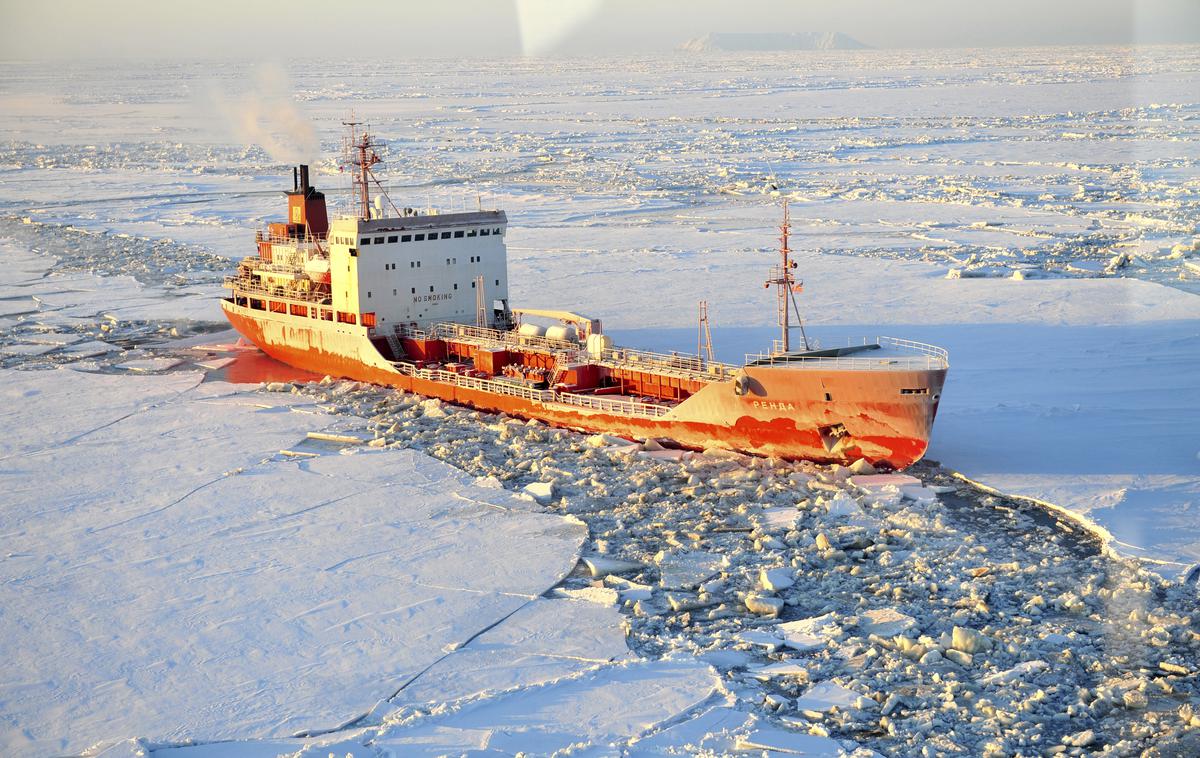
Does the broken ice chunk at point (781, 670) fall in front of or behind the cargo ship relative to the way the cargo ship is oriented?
in front

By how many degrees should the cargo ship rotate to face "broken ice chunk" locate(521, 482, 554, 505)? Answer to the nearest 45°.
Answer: approximately 45° to its right

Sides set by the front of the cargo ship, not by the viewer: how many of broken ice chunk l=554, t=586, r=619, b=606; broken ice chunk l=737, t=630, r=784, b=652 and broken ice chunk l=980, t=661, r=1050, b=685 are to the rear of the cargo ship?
0

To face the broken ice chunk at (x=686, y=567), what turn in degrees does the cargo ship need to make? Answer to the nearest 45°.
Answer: approximately 45° to its right

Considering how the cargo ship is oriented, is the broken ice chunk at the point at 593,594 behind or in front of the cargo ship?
in front

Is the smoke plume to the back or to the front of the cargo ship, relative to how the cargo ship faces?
to the back

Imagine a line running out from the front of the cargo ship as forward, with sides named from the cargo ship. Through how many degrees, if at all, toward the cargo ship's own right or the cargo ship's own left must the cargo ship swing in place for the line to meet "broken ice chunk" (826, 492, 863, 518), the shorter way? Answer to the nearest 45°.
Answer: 0° — it already faces it

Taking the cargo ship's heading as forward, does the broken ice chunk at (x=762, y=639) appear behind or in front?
in front

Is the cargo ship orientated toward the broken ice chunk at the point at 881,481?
yes

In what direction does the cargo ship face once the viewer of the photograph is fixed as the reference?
facing the viewer and to the right of the viewer

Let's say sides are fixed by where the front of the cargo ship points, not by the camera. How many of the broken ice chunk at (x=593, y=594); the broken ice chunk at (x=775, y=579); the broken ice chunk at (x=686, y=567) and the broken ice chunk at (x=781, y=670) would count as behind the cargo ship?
0

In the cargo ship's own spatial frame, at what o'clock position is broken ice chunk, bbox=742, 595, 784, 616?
The broken ice chunk is roughly at 1 o'clock from the cargo ship.

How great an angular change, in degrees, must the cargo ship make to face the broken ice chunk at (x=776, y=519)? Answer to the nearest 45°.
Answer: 0° — it already faces it

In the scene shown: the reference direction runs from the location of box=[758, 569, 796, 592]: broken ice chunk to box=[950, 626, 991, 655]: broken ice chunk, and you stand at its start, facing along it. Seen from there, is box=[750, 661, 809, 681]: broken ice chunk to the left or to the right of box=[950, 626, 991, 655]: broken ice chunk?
right

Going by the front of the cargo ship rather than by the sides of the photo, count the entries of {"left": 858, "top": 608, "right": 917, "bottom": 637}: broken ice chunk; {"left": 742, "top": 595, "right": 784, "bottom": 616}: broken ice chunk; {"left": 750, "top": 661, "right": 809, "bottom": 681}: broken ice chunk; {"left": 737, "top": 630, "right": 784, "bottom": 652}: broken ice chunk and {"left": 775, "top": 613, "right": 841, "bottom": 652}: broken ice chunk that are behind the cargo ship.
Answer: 0

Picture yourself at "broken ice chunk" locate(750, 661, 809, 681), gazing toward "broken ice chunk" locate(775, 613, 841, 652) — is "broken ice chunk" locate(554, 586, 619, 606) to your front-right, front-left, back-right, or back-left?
front-left

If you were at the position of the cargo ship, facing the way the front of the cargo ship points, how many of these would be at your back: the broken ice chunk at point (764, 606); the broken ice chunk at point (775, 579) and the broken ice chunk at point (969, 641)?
0

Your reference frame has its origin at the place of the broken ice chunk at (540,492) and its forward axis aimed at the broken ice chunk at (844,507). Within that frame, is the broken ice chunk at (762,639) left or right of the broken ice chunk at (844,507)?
right
